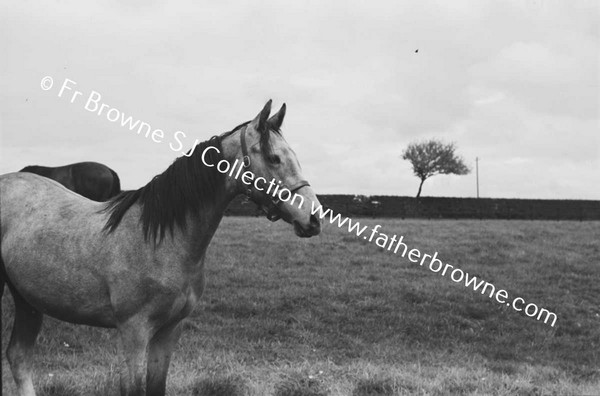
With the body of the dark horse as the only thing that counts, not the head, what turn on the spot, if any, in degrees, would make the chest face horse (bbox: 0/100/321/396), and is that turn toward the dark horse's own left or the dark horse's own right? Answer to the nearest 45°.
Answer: approximately 90° to the dark horse's own left

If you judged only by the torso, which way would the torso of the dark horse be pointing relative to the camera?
to the viewer's left
